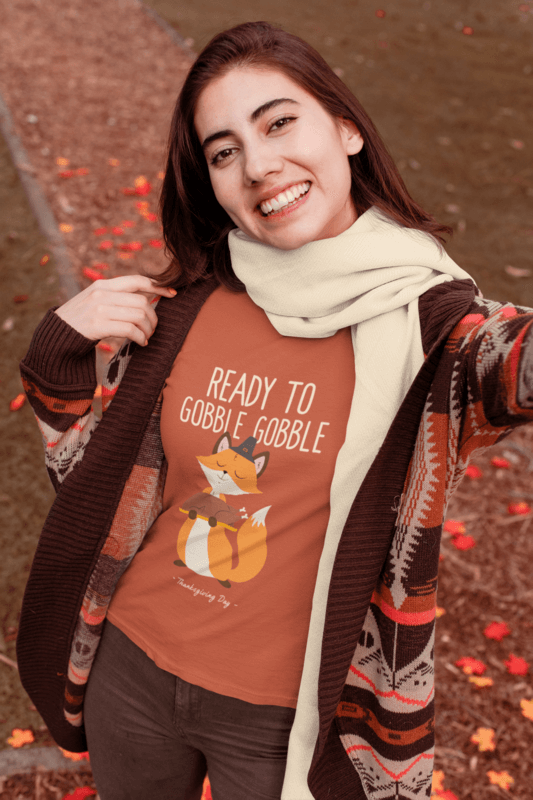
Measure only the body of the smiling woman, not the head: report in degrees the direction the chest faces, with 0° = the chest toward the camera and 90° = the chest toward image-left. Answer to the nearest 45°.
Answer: approximately 0°
